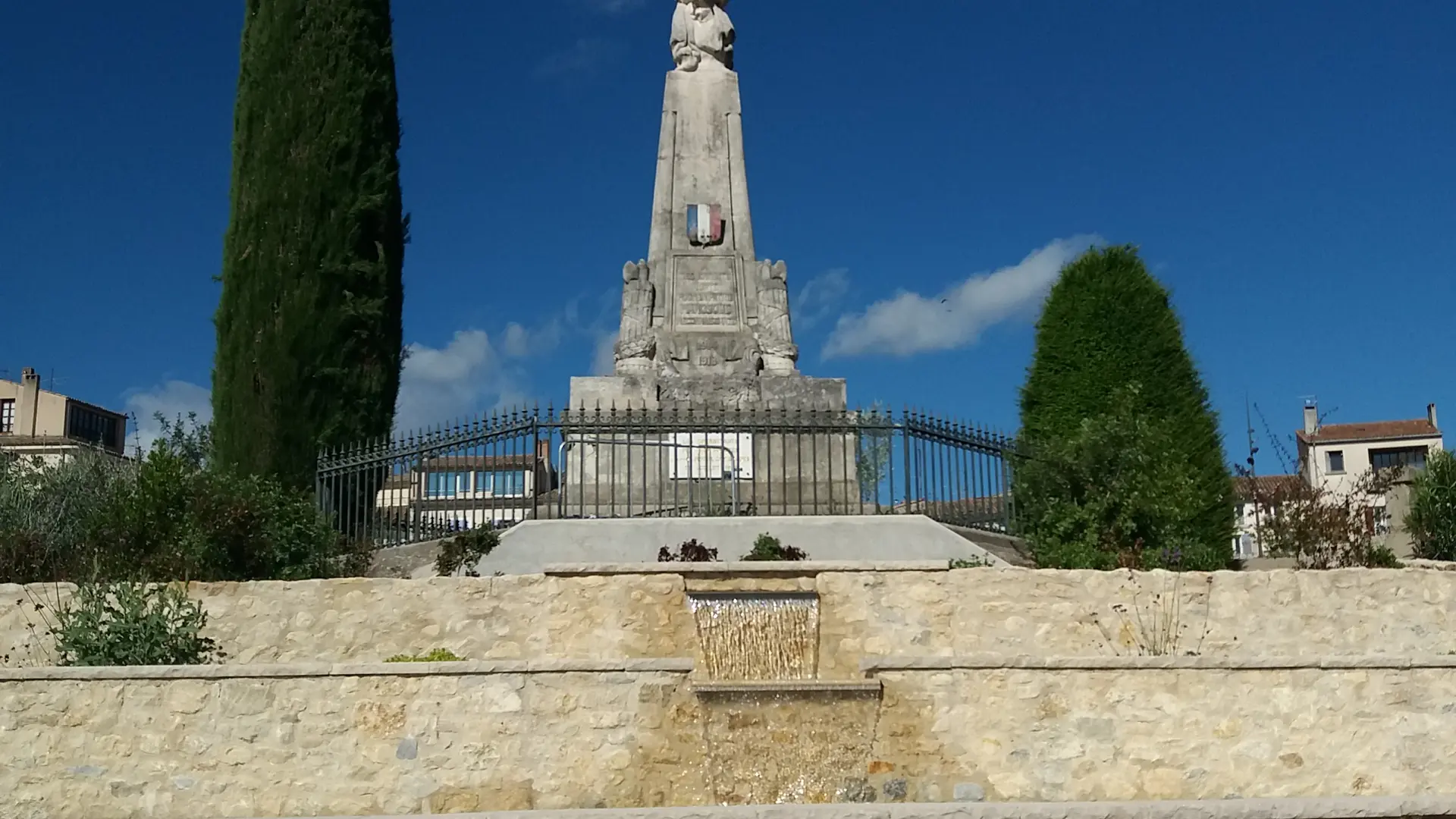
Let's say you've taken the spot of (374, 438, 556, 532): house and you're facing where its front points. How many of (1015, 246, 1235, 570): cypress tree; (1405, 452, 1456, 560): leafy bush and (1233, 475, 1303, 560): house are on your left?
3

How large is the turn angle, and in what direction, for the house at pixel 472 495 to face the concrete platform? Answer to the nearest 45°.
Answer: approximately 45° to its left

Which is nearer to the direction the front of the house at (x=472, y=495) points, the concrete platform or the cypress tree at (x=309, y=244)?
the concrete platform

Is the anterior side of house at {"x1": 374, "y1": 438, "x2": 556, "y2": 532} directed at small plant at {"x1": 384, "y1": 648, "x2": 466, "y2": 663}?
yes

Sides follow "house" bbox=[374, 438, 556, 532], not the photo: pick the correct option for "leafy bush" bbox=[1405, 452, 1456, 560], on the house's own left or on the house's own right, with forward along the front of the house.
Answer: on the house's own left

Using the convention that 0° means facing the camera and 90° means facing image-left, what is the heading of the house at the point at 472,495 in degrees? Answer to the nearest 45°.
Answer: approximately 0°

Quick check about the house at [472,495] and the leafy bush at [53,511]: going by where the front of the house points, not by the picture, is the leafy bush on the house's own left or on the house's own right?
on the house's own right

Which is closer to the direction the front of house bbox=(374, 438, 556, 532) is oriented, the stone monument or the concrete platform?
the concrete platform
